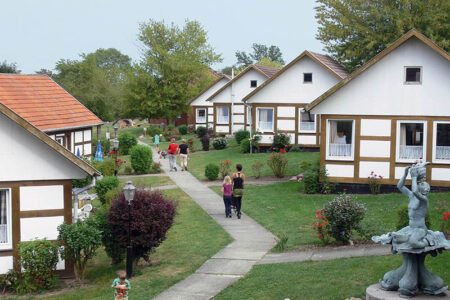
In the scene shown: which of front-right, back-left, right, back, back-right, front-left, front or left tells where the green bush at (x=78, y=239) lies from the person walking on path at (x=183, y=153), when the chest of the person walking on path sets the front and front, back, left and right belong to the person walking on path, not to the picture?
back

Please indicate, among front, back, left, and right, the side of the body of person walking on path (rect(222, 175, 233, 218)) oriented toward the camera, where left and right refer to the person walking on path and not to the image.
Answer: back

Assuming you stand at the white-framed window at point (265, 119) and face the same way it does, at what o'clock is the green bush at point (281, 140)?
The green bush is roughly at 11 o'clock from the white-framed window.

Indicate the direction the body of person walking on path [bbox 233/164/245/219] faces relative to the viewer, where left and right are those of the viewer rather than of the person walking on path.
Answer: facing away from the viewer

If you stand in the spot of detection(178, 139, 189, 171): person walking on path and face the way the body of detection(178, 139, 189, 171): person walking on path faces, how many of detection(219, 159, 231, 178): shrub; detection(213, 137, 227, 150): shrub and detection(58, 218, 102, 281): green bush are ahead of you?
1

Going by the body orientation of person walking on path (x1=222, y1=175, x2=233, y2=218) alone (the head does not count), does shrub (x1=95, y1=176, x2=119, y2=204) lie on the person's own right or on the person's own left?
on the person's own left

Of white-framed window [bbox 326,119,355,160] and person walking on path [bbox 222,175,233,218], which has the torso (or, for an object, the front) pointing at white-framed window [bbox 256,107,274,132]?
the person walking on path

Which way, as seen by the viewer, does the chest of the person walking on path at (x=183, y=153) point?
away from the camera

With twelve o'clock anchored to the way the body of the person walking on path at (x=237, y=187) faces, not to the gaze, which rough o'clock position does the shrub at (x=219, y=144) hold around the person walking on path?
The shrub is roughly at 12 o'clock from the person walking on path.

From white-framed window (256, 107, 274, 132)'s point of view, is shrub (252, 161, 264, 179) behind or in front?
in front

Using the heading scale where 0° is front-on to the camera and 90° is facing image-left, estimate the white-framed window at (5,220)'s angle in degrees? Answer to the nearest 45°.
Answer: approximately 0°

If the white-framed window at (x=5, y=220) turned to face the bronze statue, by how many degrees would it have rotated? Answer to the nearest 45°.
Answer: approximately 45° to its left
